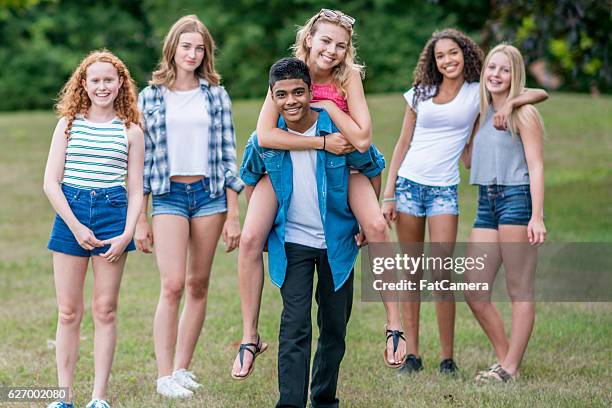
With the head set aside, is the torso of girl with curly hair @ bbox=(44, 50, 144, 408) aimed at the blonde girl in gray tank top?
no

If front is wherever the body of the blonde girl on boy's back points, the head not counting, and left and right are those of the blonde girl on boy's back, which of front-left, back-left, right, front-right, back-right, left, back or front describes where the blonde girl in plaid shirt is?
back-right

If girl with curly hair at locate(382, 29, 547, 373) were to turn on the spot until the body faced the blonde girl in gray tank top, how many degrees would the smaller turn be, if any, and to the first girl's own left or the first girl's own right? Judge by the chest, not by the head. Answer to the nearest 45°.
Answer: approximately 90° to the first girl's own left

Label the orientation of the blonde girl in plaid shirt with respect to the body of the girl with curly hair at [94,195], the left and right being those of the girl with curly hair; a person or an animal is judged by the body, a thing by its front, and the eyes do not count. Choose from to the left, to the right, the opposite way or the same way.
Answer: the same way

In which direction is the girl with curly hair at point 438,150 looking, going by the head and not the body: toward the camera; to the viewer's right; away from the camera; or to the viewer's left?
toward the camera

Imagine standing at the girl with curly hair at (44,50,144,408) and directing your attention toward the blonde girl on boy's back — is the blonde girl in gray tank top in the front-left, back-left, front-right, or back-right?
front-left

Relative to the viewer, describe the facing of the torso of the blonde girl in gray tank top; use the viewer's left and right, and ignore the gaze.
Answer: facing the viewer and to the left of the viewer

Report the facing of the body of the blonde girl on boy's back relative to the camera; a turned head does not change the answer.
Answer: toward the camera

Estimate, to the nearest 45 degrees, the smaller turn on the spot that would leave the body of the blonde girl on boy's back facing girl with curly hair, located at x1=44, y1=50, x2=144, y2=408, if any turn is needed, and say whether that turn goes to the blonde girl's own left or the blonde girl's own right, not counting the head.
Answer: approximately 90° to the blonde girl's own right

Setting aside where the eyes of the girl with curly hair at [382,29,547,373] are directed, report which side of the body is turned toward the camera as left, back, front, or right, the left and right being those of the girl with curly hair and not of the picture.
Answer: front

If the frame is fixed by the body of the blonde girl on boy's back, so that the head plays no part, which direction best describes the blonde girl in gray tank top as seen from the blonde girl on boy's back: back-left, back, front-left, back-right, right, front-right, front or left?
back-left

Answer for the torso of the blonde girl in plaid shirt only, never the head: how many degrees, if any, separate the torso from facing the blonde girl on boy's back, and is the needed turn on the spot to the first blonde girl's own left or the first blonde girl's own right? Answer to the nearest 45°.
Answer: approximately 45° to the first blonde girl's own left

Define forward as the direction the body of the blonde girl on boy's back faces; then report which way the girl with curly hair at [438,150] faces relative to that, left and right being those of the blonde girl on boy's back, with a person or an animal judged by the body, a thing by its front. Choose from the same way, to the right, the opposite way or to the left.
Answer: the same way

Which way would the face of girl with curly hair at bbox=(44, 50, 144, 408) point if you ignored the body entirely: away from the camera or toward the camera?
toward the camera

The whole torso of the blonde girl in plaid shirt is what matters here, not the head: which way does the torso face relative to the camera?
toward the camera

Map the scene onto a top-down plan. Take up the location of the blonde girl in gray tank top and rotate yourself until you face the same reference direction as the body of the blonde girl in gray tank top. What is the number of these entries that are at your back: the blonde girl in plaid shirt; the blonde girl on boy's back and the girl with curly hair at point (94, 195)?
0

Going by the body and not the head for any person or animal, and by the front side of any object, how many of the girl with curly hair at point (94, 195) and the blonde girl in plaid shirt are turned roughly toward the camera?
2
